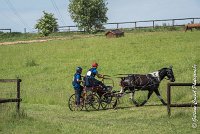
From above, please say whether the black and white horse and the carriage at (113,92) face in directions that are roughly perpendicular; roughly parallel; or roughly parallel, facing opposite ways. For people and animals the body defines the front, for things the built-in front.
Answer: roughly parallel

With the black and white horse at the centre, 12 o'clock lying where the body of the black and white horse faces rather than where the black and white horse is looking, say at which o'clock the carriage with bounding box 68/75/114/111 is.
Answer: The carriage is roughly at 5 o'clock from the black and white horse.

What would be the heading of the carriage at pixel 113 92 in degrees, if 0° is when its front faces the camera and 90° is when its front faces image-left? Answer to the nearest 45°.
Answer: approximately 270°

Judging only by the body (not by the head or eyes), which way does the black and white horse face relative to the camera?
to the viewer's right
